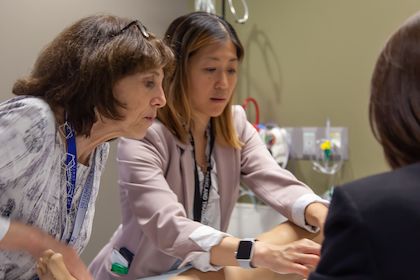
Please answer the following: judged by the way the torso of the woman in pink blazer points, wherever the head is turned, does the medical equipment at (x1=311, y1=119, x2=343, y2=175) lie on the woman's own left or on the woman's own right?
on the woman's own left

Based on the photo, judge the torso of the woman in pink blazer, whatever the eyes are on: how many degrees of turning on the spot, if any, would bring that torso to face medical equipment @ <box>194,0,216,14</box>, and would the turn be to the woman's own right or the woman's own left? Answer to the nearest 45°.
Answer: approximately 135° to the woman's own left

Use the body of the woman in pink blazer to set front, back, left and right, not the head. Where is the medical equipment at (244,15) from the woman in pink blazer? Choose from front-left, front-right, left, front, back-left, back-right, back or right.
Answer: back-left

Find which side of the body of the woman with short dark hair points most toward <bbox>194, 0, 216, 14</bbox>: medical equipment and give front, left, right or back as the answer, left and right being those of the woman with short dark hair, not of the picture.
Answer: left

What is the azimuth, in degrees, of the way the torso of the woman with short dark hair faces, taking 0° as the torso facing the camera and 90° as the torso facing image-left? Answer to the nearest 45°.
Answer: approximately 315°

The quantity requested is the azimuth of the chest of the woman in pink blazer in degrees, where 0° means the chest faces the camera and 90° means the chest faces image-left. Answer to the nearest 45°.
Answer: approximately 315°

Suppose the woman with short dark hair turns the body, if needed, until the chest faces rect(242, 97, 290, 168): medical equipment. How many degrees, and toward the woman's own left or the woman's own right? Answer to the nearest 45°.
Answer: approximately 90° to the woman's own left
